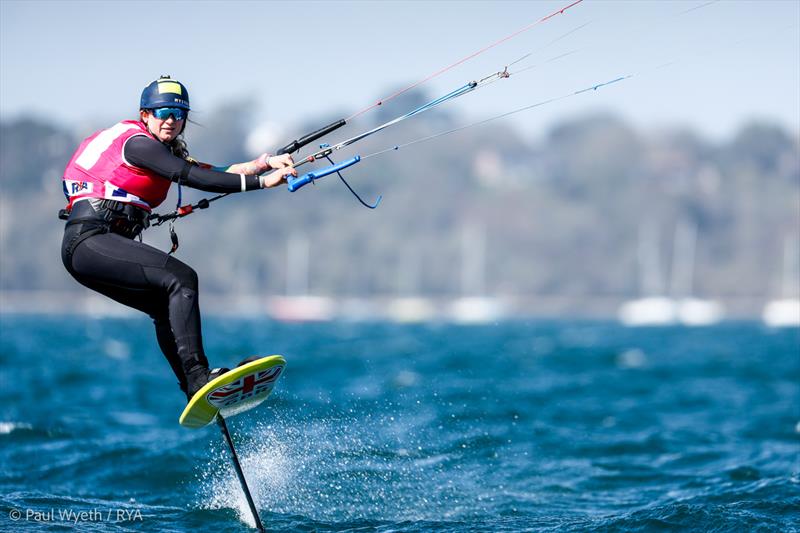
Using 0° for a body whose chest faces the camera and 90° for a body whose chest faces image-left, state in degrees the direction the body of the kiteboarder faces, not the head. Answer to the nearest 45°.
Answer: approximately 270°
